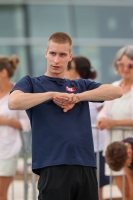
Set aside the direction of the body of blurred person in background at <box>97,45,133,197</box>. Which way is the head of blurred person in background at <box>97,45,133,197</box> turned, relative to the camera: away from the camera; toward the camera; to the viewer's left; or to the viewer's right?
toward the camera

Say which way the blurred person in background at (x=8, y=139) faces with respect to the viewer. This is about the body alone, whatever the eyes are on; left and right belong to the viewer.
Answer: facing the viewer and to the left of the viewer

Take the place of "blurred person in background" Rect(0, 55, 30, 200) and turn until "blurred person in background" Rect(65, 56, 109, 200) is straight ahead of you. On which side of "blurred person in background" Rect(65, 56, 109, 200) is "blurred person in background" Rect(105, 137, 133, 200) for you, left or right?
right

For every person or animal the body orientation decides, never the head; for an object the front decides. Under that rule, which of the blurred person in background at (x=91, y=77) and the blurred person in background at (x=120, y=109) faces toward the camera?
the blurred person in background at (x=120, y=109)

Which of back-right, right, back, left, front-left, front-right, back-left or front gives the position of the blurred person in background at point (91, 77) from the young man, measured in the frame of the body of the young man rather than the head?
back

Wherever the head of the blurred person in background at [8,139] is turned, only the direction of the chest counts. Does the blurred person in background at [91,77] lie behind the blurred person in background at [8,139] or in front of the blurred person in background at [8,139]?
behind

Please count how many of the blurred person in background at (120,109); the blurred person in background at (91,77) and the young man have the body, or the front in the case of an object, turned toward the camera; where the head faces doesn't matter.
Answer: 2

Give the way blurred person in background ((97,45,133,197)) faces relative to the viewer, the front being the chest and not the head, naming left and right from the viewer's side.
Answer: facing the viewer

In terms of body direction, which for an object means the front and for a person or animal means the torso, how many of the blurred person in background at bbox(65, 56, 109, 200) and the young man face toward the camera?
1

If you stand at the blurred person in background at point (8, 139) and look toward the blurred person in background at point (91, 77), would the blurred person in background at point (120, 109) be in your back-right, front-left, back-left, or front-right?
front-right

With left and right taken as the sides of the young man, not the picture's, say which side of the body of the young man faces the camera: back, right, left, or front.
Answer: front
